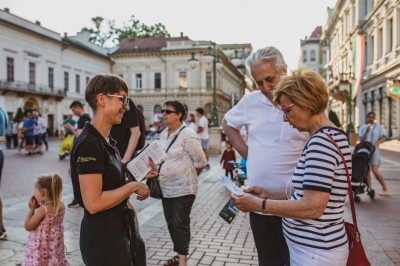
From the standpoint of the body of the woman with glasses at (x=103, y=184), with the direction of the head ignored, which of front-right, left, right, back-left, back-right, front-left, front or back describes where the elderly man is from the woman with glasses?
front

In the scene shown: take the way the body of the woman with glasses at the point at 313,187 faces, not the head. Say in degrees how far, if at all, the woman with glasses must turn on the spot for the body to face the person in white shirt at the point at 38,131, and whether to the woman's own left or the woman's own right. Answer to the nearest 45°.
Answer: approximately 45° to the woman's own right

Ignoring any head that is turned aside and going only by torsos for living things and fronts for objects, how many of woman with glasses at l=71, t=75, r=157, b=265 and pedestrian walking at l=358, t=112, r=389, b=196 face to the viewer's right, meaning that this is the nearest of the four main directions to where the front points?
1

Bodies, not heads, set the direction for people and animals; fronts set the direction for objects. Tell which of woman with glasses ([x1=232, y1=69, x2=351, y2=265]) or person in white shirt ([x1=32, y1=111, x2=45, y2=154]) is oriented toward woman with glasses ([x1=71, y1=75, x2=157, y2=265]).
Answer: woman with glasses ([x1=232, y1=69, x2=351, y2=265])

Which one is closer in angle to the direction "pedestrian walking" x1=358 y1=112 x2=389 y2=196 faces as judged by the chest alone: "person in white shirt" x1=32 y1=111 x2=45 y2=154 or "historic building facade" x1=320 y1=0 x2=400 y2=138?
the person in white shirt

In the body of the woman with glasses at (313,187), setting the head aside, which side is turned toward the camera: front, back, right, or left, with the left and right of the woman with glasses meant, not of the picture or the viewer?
left

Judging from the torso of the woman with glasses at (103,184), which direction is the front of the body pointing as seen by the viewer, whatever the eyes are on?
to the viewer's right

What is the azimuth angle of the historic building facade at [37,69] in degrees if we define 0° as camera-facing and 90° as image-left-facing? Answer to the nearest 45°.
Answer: approximately 315°

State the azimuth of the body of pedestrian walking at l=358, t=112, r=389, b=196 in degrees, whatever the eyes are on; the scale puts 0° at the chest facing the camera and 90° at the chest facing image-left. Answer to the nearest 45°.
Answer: approximately 45°

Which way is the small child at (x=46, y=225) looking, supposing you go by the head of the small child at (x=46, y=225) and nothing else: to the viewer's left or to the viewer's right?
to the viewer's left

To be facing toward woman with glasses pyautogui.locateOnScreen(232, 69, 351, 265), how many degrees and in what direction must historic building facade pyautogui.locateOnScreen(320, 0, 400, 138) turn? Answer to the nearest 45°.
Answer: approximately 45° to its left

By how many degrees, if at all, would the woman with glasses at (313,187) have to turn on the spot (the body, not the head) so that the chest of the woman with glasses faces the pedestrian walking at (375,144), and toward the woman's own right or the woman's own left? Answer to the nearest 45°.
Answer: approximately 90° to the woman's own right

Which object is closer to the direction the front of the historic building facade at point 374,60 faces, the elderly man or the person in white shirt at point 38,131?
the person in white shirt

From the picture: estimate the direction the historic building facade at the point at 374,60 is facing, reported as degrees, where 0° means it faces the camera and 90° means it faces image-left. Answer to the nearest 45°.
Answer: approximately 45°

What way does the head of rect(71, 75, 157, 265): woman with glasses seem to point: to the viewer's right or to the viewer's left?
to the viewer's right

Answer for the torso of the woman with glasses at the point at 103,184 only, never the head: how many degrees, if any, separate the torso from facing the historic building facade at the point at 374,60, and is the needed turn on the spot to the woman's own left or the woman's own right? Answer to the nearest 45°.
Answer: approximately 45° to the woman's own left

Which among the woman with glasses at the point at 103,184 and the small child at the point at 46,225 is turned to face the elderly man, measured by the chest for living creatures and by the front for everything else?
the woman with glasses
